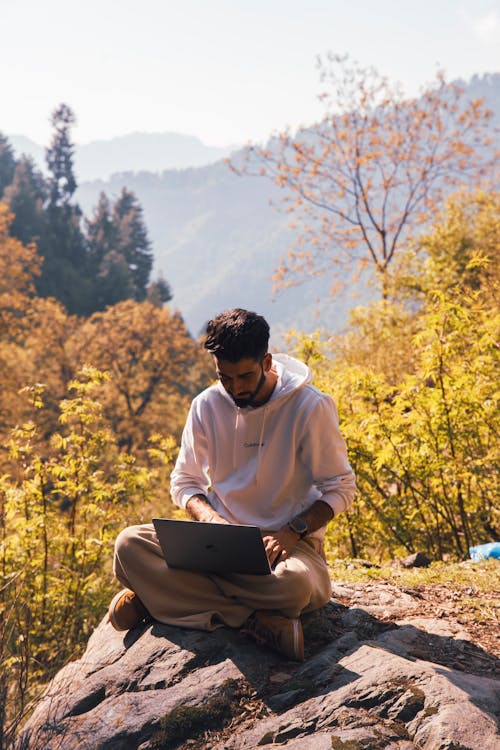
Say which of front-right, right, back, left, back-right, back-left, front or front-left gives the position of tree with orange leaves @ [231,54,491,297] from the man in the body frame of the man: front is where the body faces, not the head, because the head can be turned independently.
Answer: back-right

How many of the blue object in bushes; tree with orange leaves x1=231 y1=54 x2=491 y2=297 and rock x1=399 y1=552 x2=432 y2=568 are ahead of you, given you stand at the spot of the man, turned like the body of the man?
0

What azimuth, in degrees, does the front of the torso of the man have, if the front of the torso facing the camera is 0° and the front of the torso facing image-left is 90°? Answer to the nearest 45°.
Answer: approximately 45°

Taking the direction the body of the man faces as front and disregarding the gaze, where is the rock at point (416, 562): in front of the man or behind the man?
behind

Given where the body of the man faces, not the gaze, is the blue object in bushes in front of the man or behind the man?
behind
